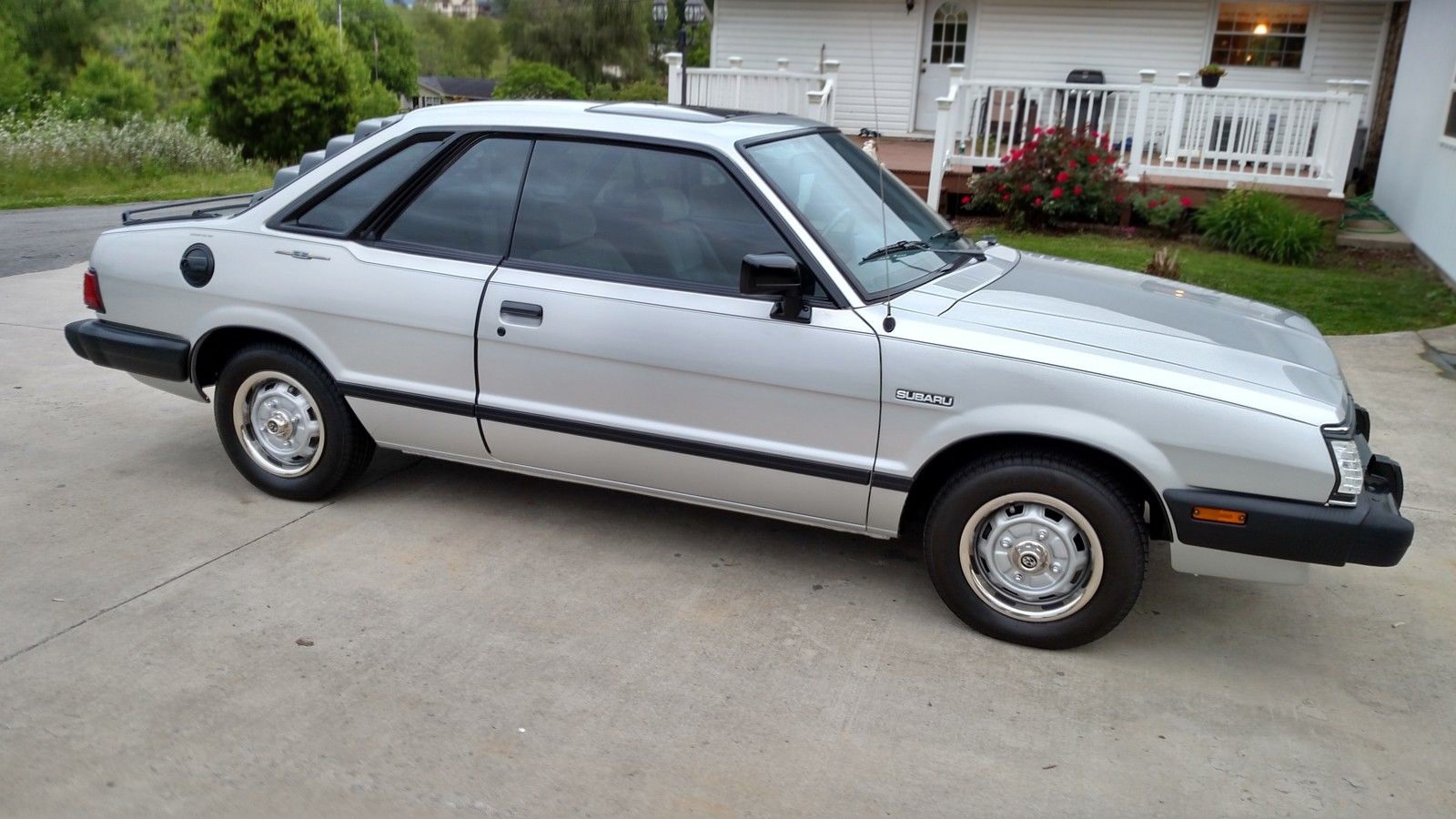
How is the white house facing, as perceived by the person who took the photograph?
facing the viewer

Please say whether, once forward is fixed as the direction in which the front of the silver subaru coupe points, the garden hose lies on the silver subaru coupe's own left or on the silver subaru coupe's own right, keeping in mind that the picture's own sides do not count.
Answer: on the silver subaru coupe's own left

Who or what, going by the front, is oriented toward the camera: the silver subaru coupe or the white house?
the white house

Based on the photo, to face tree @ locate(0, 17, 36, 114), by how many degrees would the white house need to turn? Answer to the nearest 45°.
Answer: approximately 90° to its right

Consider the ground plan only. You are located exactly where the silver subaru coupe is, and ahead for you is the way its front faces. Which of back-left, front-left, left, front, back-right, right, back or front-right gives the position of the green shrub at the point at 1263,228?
front-left

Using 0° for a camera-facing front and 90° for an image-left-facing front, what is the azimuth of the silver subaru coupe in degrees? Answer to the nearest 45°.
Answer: approximately 270°

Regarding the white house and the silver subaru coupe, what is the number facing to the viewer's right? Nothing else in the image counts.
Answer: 1

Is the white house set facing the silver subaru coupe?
yes

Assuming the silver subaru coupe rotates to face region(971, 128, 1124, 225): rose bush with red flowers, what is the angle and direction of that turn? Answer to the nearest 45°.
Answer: approximately 90° to its left

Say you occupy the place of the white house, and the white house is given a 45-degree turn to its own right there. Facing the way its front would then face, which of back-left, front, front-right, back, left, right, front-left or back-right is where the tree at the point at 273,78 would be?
front-right

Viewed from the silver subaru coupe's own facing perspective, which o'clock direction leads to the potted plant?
The potted plant is roughly at 10 o'clock from the silver subaru coupe.

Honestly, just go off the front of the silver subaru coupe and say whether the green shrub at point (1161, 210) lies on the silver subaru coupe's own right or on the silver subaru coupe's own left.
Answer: on the silver subaru coupe's own left

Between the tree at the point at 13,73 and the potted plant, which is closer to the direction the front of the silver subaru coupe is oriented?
the potted plant

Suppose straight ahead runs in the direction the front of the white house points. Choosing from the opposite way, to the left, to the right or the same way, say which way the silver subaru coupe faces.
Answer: to the left

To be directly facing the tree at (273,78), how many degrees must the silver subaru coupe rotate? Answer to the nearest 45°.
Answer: approximately 135° to its left
